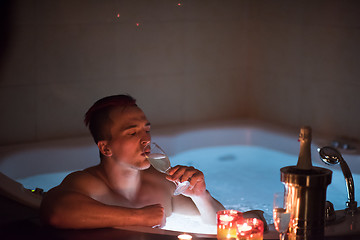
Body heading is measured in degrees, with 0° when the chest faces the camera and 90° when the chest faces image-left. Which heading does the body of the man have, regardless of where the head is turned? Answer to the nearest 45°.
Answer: approximately 315°

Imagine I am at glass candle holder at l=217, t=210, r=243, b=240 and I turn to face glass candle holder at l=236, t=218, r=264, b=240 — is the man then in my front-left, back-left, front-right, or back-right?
back-left

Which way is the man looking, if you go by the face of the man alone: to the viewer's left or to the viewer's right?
to the viewer's right

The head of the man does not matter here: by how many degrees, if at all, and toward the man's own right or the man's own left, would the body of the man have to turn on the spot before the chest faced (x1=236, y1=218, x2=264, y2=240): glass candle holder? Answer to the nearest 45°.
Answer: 0° — they already face it

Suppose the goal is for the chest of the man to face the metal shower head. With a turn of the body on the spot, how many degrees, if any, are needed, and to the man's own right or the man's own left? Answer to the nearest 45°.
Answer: approximately 45° to the man's own left
